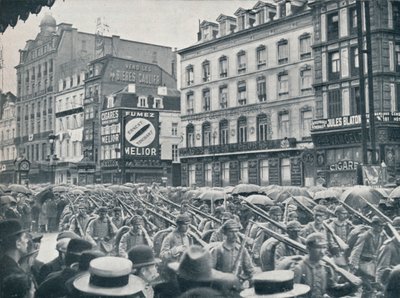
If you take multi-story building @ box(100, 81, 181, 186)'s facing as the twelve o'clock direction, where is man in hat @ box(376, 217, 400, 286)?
The man in hat is roughly at 12 o'clock from the multi-story building.

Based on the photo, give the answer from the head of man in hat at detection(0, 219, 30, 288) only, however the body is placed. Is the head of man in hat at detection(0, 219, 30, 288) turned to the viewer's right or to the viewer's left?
to the viewer's right

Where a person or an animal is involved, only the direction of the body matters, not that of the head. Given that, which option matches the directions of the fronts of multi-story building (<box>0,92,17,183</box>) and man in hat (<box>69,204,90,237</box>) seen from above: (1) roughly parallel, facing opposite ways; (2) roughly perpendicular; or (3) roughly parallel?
roughly parallel

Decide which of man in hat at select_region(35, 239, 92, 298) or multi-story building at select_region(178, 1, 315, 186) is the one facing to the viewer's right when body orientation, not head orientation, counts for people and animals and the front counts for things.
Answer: the man in hat

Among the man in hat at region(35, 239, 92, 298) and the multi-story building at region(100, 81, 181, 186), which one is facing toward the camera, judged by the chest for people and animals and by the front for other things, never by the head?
the multi-story building

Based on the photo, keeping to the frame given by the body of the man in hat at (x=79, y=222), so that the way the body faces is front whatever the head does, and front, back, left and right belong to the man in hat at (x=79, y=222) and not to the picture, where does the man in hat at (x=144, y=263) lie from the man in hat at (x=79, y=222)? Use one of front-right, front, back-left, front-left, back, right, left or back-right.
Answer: front-right

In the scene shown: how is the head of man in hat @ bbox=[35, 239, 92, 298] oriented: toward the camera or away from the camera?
away from the camera

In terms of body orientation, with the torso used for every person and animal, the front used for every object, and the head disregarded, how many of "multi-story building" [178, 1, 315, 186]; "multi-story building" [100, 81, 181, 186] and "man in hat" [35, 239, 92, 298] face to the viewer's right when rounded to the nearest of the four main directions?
1

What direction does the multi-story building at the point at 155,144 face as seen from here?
toward the camera

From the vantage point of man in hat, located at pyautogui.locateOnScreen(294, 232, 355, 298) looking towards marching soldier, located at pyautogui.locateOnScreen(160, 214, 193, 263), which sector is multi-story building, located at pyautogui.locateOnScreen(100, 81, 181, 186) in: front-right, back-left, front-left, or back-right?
front-right

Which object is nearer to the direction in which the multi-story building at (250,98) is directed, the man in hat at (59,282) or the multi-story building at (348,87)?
the man in hat
